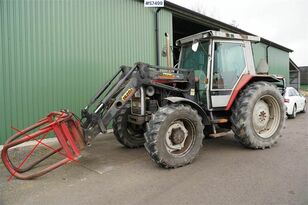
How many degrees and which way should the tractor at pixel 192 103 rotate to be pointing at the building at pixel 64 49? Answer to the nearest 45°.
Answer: approximately 90° to its right

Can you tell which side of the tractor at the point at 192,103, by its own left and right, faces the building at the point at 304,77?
back

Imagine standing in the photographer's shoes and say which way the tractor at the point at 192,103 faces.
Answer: facing the viewer and to the left of the viewer
